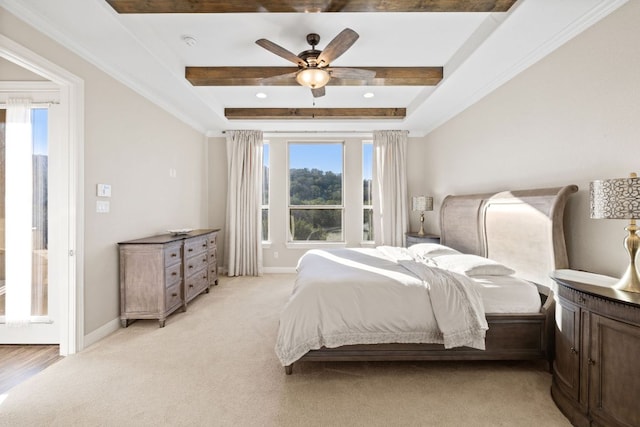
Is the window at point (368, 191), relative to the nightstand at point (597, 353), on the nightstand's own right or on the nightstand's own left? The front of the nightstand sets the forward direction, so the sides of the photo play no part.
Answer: on the nightstand's own right

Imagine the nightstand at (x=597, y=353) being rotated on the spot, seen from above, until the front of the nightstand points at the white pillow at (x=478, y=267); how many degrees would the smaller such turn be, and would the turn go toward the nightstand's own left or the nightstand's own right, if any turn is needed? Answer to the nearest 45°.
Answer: approximately 90° to the nightstand's own right

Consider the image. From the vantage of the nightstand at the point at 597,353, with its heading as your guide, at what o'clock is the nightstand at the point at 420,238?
the nightstand at the point at 420,238 is roughly at 3 o'clock from the nightstand at the point at 597,353.

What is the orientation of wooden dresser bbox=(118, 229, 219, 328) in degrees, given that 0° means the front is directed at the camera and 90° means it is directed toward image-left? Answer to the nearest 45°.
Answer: approximately 315°

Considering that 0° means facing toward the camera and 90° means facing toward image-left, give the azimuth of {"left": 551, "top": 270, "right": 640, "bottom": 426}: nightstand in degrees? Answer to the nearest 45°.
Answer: approximately 45°

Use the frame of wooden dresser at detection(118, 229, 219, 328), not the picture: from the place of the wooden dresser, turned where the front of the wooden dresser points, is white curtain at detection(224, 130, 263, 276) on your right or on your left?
on your left

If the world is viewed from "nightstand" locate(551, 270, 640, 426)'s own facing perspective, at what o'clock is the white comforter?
The white comforter is roughly at 1 o'clock from the nightstand.

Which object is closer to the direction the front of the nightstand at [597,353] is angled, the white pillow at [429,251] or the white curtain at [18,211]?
the white curtain

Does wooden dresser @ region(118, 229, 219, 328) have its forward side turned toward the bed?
yes

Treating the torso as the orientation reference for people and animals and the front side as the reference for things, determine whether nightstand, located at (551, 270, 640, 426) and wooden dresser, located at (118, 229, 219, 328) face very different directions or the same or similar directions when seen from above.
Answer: very different directions
